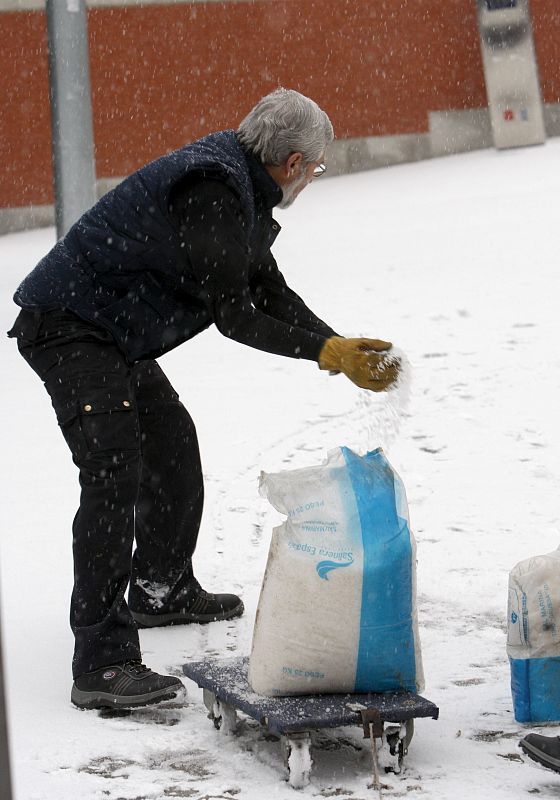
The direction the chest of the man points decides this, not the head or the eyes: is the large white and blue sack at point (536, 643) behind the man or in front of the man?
in front

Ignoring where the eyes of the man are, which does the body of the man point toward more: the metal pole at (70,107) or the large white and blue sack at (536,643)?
the large white and blue sack

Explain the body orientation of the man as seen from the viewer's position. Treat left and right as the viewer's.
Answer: facing to the right of the viewer

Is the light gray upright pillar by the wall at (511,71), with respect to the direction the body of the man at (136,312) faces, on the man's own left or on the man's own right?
on the man's own left

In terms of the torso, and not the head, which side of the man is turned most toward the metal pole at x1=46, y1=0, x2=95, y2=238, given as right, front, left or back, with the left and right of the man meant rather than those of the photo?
left
